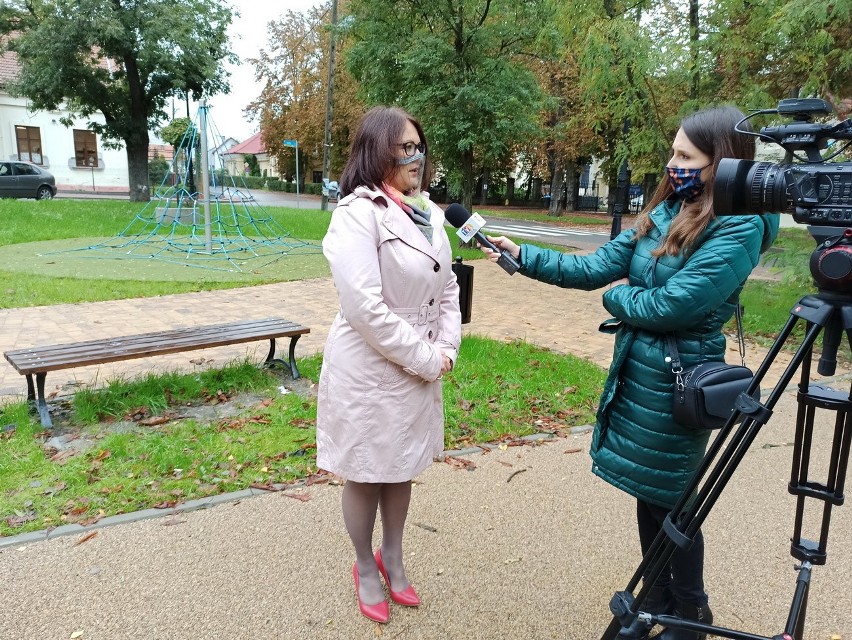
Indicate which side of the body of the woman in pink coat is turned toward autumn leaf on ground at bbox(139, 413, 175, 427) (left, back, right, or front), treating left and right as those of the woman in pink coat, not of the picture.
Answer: back

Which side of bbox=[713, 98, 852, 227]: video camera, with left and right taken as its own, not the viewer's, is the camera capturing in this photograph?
left

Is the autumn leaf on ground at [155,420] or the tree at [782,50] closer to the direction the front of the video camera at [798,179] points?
the autumn leaf on ground

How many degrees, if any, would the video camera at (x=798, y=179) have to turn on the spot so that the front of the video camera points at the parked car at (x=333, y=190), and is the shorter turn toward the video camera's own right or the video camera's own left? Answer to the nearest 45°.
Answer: approximately 45° to the video camera's own right

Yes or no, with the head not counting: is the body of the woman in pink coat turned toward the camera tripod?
yes

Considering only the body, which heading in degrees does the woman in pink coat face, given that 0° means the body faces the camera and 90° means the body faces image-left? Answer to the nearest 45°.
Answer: approximately 315°

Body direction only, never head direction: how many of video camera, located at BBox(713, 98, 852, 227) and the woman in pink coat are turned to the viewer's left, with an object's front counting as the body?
1

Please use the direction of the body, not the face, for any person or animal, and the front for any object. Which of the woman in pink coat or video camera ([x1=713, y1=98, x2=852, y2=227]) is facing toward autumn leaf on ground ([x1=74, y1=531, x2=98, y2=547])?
the video camera

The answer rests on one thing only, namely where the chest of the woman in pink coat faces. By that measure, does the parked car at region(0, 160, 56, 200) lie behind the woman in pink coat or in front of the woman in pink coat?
behind

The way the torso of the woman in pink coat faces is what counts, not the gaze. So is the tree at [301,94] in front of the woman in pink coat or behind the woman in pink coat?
behind

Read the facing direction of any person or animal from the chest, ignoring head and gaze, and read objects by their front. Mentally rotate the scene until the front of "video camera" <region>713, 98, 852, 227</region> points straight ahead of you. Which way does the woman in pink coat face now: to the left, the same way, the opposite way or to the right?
the opposite way
